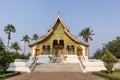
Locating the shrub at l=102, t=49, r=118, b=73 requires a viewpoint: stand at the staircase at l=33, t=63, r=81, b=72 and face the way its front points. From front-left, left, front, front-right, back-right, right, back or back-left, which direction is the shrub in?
front-left

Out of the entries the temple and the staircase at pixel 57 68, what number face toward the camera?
2

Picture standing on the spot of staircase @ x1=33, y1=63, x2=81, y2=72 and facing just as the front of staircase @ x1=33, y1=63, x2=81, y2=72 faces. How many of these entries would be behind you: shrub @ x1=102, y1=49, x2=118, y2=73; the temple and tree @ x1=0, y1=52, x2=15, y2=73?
1

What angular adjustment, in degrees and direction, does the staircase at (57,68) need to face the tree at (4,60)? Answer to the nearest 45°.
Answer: approximately 45° to its right

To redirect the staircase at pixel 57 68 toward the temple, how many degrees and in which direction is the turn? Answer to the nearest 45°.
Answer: approximately 180°

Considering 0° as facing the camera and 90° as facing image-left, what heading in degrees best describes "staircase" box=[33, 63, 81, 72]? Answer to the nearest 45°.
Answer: approximately 0°

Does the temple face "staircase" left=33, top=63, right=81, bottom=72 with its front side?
yes
